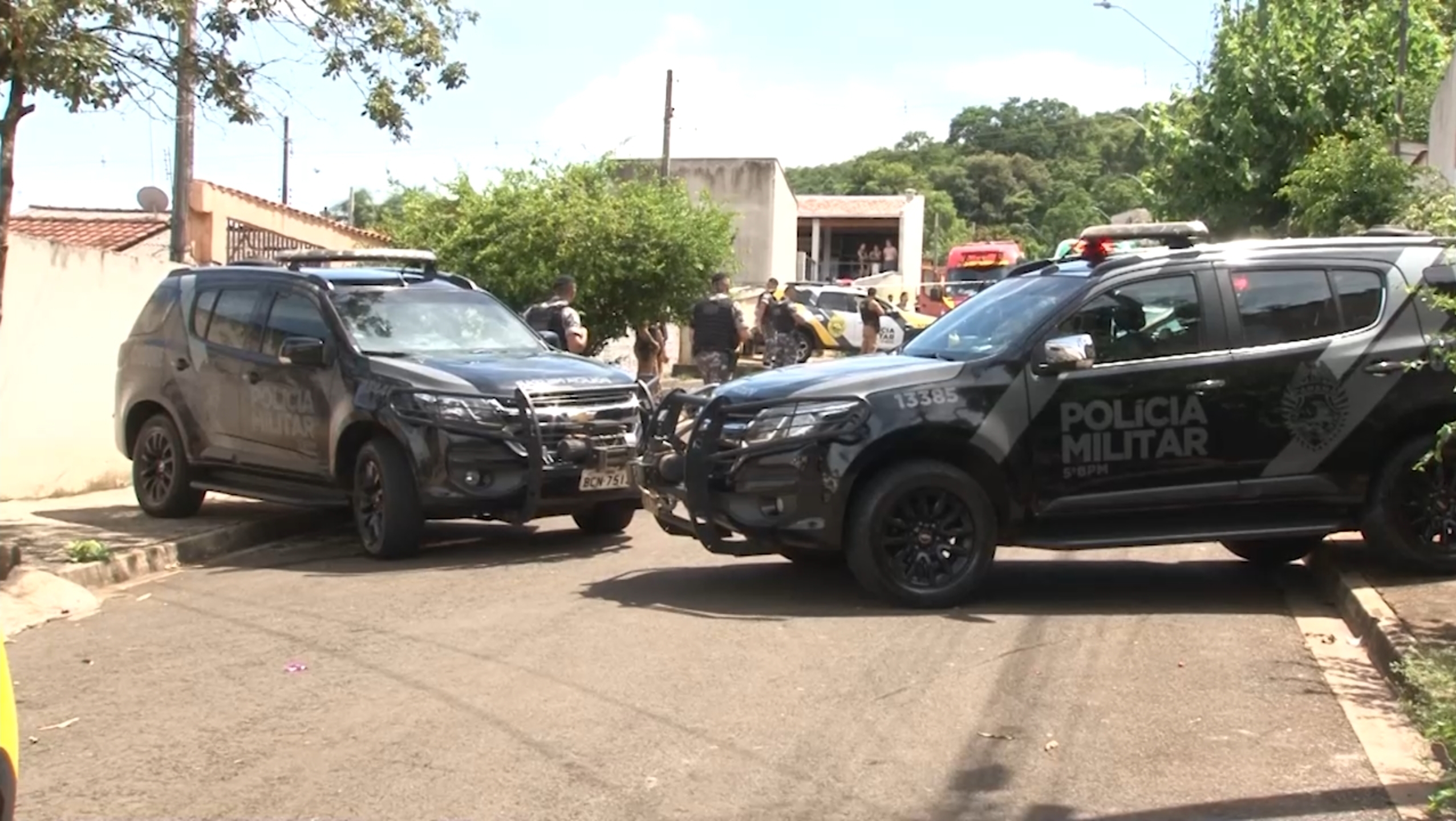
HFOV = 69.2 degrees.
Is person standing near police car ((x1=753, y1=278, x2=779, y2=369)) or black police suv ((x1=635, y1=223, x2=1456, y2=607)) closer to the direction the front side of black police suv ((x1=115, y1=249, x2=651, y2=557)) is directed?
the black police suv

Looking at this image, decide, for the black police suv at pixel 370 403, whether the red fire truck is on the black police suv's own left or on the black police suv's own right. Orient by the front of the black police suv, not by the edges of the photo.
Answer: on the black police suv's own left

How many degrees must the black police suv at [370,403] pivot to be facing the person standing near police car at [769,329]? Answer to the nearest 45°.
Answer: approximately 90° to its left

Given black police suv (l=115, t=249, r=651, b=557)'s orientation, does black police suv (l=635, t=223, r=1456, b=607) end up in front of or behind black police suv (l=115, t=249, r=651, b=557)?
in front

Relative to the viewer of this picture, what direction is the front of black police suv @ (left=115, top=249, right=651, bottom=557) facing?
facing the viewer and to the right of the viewer

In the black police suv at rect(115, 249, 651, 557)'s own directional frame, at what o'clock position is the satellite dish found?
The satellite dish is roughly at 7 o'clock from the black police suv.

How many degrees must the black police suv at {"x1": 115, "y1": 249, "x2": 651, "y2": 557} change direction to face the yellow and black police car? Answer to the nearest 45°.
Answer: approximately 90° to its left

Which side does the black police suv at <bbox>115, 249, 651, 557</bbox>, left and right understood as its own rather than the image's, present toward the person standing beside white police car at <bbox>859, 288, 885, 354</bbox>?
left

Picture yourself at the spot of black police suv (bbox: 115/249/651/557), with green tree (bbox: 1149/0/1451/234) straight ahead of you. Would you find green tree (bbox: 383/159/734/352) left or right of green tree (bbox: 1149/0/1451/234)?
left
